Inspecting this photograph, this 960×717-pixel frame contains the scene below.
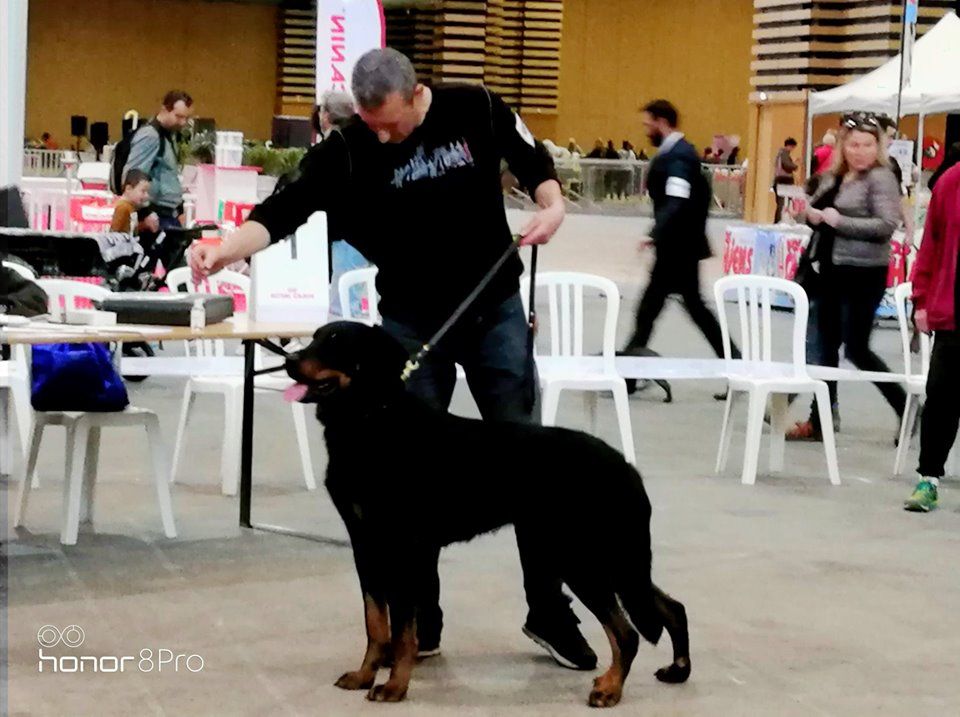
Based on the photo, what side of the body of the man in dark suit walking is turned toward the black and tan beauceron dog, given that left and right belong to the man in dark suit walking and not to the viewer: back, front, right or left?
left

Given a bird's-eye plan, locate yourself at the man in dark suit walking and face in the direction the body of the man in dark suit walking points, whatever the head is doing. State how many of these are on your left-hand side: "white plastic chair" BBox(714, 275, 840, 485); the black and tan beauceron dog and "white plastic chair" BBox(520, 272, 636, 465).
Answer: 3

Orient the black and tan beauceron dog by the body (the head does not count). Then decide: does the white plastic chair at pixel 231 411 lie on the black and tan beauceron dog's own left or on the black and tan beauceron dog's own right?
on the black and tan beauceron dog's own right

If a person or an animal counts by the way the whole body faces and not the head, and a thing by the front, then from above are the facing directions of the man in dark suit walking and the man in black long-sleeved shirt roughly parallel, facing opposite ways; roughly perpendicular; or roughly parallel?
roughly perpendicular

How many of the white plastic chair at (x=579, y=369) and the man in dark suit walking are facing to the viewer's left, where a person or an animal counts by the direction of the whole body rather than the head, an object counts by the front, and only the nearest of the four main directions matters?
1

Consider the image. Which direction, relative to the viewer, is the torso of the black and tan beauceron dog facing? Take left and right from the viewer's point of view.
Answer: facing to the left of the viewer

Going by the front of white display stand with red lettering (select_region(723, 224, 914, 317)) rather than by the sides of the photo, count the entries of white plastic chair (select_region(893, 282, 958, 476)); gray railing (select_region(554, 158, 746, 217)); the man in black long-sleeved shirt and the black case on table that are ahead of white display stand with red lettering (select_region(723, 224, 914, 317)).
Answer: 3

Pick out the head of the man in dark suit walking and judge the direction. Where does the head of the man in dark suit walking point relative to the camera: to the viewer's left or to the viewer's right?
to the viewer's left

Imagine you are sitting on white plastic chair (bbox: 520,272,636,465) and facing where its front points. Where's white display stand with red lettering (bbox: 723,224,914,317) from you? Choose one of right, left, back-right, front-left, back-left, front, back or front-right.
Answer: back-left

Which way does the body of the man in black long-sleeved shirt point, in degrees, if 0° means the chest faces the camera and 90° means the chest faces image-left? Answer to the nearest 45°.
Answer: approximately 0°

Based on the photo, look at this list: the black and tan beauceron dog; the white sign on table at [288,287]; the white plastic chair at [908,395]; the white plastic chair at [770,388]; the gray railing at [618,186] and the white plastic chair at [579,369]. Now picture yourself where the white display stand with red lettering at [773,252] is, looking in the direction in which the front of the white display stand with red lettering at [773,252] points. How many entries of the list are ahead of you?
5
